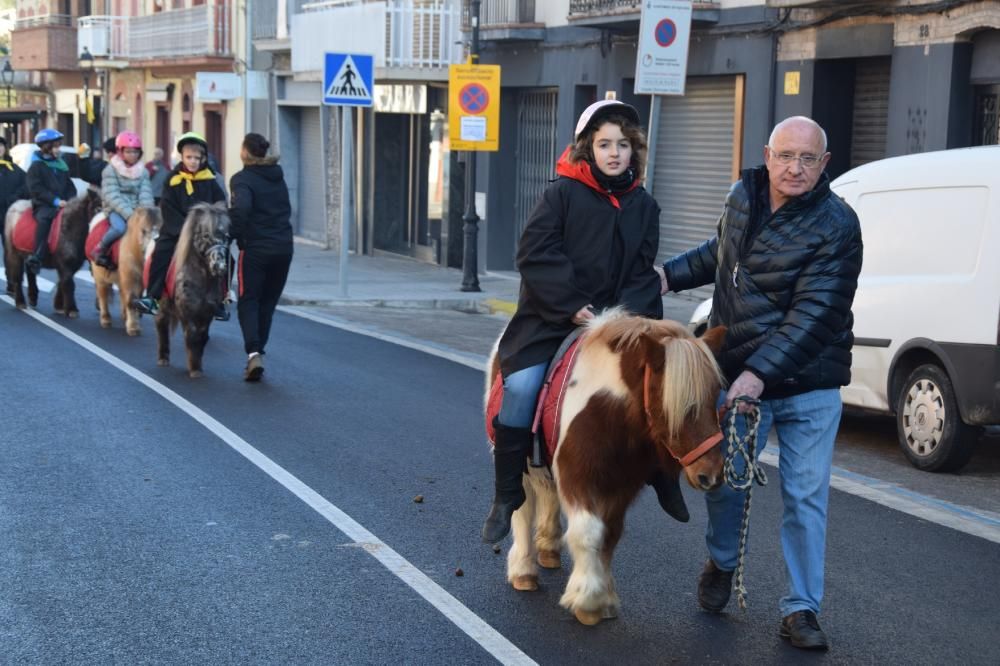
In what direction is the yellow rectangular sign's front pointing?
toward the camera

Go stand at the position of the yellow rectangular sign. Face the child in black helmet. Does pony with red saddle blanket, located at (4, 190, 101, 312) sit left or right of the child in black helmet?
right

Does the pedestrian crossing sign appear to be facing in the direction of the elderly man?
yes

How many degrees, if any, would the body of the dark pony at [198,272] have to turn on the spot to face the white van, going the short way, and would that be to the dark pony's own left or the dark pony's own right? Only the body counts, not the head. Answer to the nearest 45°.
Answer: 0° — it already faces it

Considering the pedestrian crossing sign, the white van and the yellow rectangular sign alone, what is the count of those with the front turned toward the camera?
2

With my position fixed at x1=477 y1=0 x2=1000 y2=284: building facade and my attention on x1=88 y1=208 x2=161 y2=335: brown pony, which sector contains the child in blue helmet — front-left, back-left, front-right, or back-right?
front-right

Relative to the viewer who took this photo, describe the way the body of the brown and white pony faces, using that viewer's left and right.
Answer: facing the viewer and to the right of the viewer

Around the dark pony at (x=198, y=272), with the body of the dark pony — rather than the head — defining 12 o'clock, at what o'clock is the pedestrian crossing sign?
The pedestrian crossing sign is roughly at 8 o'clock from the dark pony.

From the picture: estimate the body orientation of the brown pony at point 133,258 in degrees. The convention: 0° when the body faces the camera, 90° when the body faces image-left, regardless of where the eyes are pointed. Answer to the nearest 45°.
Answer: approximately 315°

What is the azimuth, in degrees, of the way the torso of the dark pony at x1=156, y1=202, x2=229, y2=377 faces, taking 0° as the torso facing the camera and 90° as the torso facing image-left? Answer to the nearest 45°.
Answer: approximately 315°

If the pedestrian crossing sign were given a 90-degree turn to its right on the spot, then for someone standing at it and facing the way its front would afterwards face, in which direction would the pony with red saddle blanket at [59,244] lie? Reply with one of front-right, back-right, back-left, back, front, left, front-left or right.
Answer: front-left

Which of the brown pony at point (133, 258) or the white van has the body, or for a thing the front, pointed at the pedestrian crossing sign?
the white van
